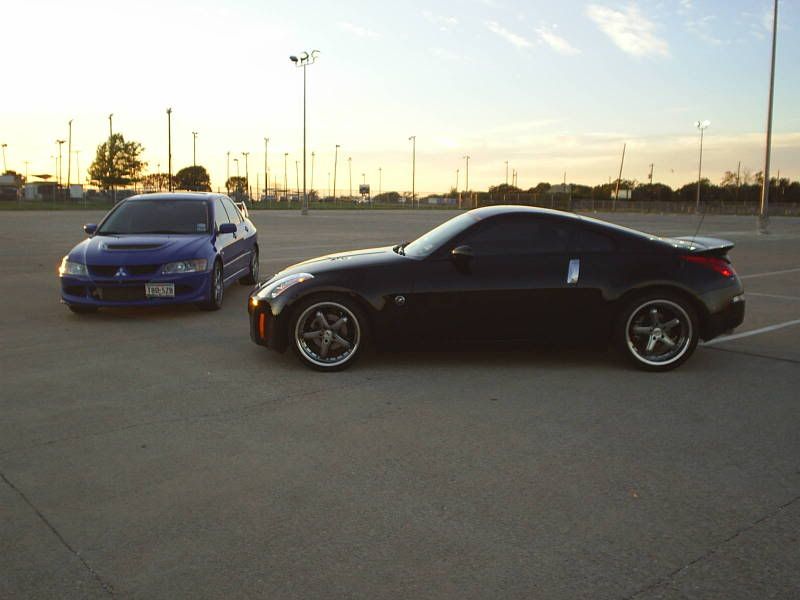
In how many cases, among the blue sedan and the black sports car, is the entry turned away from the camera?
0

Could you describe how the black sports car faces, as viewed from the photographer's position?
facing to the left of the viewer

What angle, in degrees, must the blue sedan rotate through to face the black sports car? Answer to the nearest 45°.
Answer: approximately 90° to its left

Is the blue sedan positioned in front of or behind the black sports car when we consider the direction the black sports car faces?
in front

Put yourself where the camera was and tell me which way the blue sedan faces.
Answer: facing the viewer and to the left of the viewer

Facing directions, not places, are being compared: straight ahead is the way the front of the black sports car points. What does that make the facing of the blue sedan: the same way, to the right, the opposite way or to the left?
to the left
